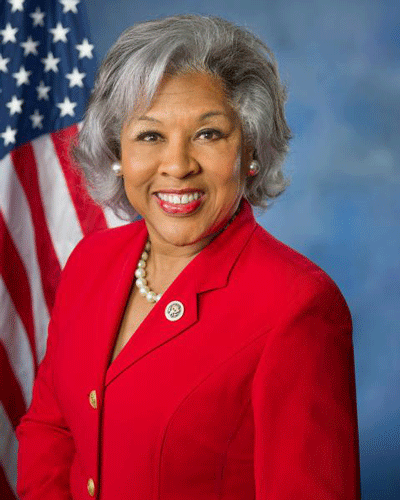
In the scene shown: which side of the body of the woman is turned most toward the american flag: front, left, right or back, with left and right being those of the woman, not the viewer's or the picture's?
right

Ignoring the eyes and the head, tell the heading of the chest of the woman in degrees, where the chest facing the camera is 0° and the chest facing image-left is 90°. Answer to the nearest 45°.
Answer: approximately 45°
